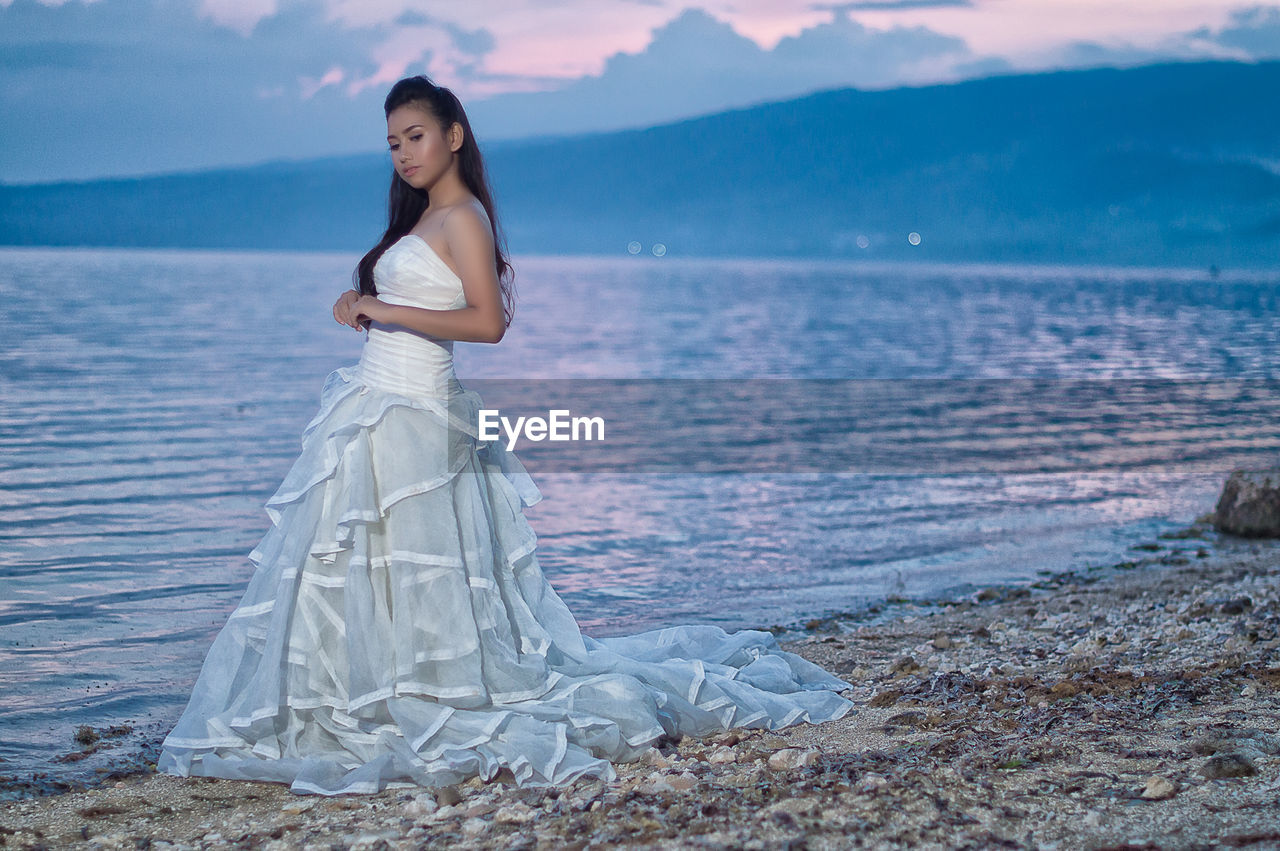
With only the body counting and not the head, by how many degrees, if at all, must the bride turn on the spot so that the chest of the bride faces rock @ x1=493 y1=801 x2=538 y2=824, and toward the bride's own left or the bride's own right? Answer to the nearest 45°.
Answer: approximately 90° to the bride's own left

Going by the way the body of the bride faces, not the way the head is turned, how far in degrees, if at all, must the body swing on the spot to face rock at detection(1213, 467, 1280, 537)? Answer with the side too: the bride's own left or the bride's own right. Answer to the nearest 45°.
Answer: approximately 180°

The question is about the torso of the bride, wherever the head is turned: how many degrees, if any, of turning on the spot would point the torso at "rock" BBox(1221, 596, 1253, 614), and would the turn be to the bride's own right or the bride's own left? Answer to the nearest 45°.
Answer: approximately 180°

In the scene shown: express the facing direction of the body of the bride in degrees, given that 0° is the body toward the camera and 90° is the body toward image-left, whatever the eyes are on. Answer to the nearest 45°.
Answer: approximately 45°

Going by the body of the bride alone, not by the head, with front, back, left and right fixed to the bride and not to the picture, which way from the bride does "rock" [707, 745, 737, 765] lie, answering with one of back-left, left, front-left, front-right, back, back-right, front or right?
back-left

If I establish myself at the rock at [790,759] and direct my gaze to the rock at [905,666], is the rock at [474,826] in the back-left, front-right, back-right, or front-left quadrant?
back-left

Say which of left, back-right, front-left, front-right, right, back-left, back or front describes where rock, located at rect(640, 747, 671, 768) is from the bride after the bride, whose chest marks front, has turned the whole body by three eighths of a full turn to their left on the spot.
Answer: front

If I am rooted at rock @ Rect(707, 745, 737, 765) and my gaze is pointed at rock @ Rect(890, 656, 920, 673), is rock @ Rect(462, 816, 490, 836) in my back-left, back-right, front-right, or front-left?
back-left
